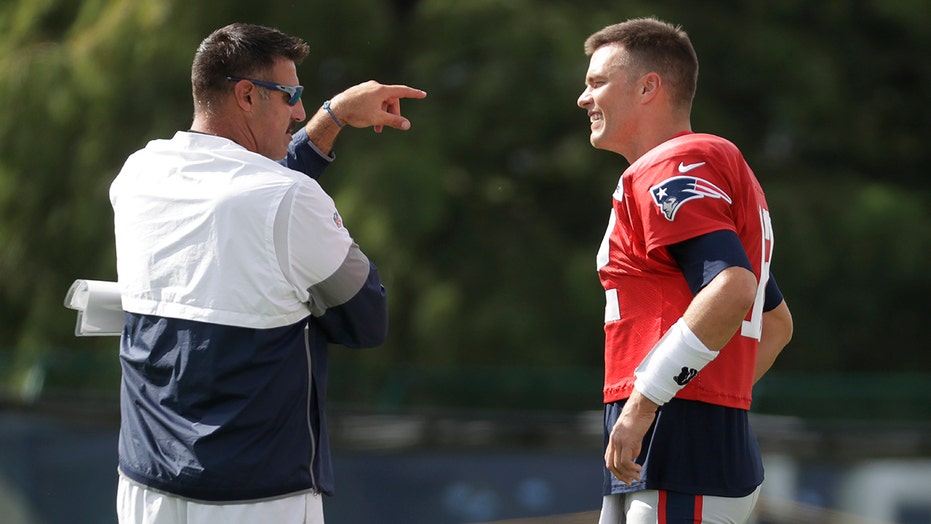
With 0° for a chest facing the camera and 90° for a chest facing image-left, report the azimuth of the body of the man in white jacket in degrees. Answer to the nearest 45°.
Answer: approximately 225°

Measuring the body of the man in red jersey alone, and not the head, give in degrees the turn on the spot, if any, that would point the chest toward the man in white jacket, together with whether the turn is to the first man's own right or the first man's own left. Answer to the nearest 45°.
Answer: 0° — they already face them

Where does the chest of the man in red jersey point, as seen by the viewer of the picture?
to the viewer's left

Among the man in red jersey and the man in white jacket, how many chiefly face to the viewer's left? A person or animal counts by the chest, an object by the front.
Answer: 1

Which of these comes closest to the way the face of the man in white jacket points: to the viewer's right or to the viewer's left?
to the viewer's right

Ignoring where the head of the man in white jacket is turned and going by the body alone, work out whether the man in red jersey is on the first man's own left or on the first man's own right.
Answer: on the first man's own right

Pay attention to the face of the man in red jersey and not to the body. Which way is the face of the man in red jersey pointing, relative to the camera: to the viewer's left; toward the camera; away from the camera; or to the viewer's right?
to the viewer's left
